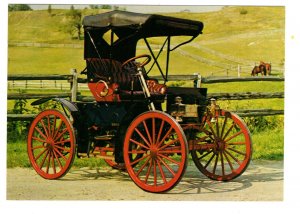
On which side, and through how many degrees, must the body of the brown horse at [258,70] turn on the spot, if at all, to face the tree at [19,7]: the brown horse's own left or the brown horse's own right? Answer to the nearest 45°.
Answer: approximately 45° to the brown horse's own right

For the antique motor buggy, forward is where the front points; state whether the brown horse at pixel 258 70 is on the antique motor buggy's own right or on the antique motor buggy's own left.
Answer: on the antique motor buggy's own left

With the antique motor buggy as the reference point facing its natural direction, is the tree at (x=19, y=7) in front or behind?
behind

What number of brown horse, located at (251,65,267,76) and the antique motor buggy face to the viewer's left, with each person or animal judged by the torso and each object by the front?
1

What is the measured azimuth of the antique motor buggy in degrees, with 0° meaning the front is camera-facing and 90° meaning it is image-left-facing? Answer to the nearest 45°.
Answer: approximately 315°

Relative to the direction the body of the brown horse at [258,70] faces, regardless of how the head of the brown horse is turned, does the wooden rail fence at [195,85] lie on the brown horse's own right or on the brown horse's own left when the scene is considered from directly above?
on the brown horse's own left

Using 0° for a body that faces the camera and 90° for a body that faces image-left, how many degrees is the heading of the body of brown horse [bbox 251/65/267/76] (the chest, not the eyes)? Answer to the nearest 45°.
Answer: approximately 90°
